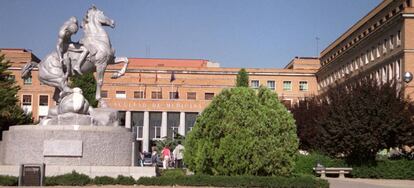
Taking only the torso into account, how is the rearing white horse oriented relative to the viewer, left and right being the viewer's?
facing to the right of the viewer

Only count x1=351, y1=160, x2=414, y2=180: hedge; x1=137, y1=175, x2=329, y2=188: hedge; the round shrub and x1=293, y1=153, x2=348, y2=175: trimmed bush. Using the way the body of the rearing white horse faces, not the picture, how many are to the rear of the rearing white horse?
0

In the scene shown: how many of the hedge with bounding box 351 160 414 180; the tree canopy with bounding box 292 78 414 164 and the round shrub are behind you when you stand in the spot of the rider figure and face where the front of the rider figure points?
0

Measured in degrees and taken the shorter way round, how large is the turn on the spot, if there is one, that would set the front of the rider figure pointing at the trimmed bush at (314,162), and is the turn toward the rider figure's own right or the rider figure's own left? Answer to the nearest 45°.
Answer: approximately 45° to the rider figure's own left

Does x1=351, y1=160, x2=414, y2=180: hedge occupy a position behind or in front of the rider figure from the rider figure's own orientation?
in front

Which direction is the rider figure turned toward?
to the viewer's right

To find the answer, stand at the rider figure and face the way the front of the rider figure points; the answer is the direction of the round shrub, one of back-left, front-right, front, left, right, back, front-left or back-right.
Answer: front

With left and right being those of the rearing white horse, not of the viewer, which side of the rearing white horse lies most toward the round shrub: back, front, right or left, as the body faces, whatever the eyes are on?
front

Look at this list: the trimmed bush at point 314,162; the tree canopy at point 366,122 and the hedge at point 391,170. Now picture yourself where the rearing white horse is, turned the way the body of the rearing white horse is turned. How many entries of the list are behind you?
0
